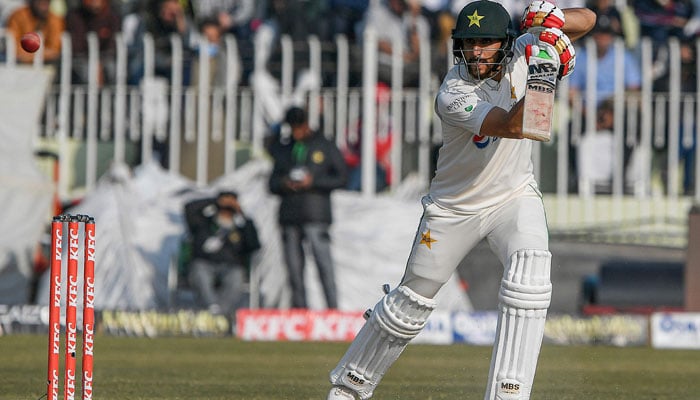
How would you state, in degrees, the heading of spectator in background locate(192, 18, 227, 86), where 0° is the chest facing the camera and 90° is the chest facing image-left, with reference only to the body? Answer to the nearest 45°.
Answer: approximately 0°

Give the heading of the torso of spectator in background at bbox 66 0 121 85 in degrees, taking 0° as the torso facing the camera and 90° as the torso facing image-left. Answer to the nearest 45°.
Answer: approximately 0°

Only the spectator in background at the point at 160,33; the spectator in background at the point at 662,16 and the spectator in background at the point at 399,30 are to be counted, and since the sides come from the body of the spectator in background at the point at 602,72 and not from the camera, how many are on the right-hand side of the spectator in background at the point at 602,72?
2

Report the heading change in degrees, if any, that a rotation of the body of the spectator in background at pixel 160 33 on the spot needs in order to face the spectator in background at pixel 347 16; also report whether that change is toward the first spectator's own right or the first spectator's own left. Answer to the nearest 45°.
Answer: approximately 90° to the first spectator's own left
